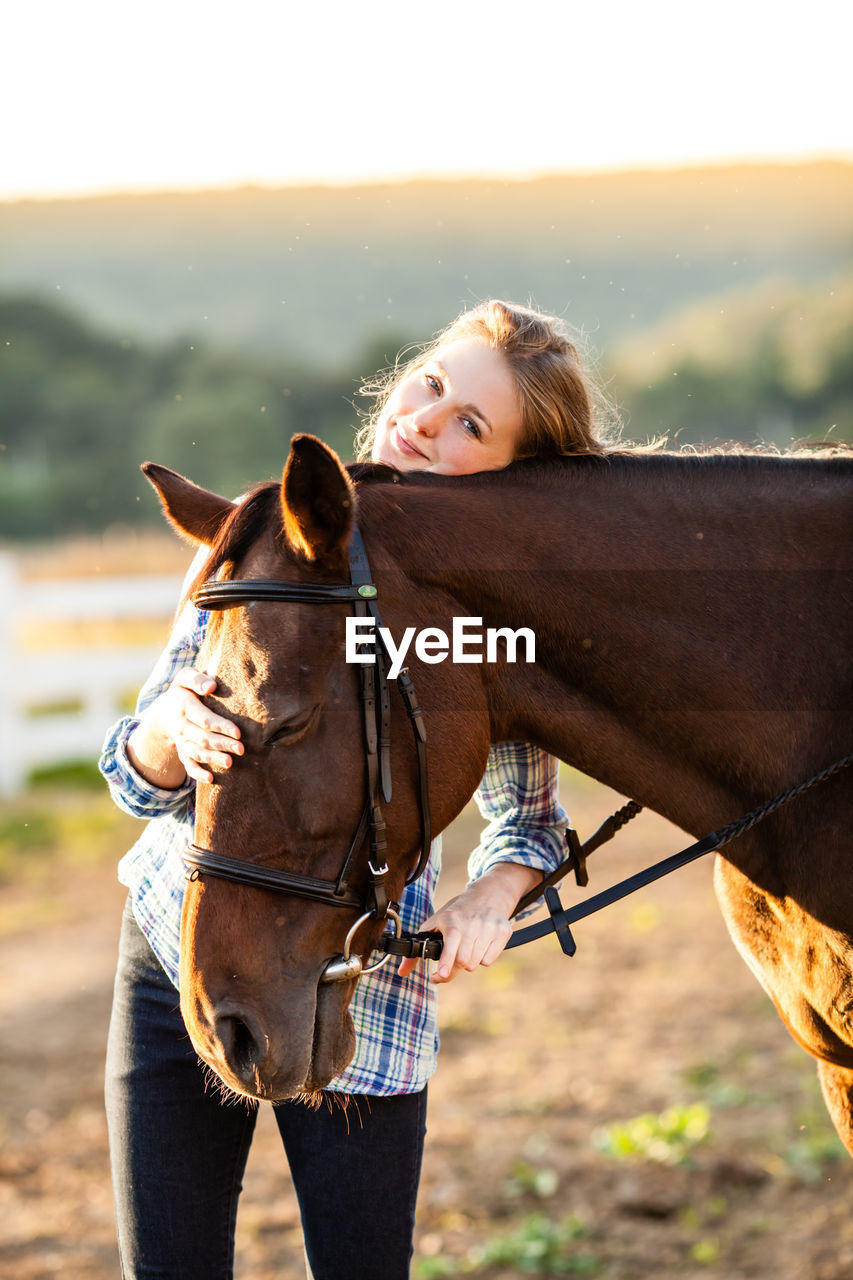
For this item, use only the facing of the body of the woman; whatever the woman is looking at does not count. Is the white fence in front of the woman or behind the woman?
behind

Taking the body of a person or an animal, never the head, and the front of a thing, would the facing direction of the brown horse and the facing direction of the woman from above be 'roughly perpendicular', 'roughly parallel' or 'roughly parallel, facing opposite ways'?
roughly perpendicular

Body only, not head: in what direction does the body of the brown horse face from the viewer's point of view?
to the viewer's left

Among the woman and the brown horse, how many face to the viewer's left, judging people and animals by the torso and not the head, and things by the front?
1
